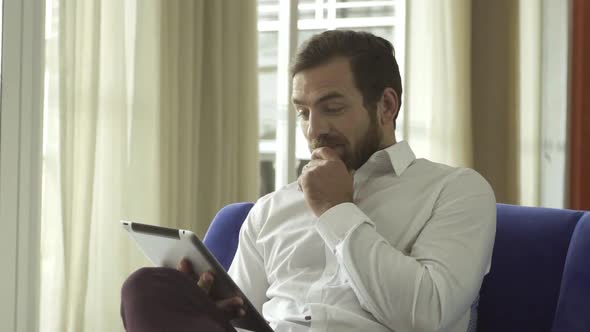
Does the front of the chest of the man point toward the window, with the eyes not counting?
no

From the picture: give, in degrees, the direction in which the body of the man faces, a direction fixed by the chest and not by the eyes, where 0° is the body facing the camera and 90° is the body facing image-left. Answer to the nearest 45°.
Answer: approximately 45°

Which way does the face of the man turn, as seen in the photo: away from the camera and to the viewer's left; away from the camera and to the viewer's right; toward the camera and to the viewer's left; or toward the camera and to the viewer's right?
toward the camera and to the viewer's left

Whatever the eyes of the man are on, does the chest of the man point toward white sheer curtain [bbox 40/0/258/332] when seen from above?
no
